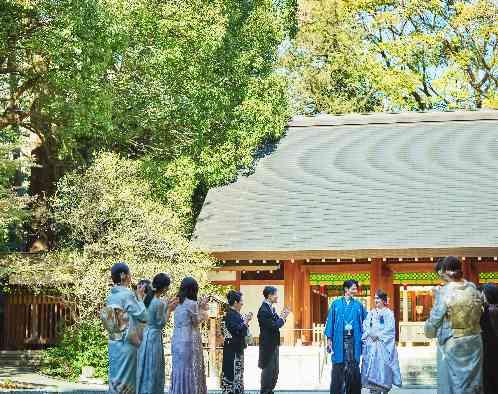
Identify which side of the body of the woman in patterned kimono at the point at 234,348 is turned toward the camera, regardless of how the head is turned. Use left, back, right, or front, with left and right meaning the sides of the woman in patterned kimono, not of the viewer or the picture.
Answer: right

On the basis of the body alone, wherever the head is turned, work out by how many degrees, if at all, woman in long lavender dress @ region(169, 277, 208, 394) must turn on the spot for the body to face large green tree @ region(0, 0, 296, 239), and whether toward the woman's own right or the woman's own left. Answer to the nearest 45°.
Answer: approximately 45° to the woman's own left

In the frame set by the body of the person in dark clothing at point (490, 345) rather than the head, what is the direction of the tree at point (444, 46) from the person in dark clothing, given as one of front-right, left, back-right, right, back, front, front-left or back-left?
front-right

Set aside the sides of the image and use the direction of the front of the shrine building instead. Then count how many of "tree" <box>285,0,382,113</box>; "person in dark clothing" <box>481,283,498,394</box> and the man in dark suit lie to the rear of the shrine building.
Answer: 1

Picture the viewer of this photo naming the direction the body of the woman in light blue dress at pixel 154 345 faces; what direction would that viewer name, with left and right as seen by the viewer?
facing away from the viewer and to the right of the viewer

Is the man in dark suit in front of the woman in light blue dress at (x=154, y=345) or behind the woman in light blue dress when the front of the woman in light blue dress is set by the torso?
in front

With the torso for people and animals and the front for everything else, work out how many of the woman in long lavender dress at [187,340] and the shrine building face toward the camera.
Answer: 1

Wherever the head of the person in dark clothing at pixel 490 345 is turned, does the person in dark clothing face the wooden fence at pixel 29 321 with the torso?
yes

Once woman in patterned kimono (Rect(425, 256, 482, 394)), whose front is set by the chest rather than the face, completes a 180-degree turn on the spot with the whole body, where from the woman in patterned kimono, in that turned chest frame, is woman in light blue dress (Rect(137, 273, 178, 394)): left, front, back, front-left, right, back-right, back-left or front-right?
back-right

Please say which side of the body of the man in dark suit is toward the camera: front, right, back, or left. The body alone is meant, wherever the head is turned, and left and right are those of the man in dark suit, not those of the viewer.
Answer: right

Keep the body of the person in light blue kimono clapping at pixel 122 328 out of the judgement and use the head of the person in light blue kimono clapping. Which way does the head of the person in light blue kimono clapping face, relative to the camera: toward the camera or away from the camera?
away from the camera

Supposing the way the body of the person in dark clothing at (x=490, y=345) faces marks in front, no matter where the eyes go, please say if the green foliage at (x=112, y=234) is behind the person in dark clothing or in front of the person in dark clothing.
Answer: in front
